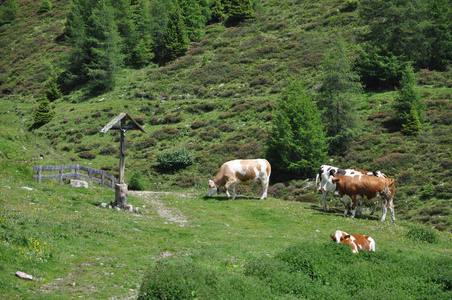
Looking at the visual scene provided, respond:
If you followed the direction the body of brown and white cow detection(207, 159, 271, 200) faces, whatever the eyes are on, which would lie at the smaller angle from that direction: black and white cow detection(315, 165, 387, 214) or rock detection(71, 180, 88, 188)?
the rock

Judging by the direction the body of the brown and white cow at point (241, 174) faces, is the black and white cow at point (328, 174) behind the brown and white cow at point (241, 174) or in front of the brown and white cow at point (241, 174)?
behind

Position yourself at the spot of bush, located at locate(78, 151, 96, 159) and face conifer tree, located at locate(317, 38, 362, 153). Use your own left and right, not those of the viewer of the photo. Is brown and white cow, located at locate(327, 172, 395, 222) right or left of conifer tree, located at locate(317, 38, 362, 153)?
right

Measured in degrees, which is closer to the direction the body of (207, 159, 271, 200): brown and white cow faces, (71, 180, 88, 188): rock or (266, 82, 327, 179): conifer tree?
the rock

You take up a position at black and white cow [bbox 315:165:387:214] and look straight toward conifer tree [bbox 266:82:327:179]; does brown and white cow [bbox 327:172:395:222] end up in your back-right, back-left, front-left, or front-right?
back-right

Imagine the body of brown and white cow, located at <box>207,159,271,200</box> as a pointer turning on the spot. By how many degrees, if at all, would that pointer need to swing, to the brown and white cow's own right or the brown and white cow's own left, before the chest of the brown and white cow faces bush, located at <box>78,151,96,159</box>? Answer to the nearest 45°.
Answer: approximately 45° to the brown and white cow's own right

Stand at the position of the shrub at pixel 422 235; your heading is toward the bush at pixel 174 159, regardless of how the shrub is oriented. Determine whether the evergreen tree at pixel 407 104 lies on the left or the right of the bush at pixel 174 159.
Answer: right

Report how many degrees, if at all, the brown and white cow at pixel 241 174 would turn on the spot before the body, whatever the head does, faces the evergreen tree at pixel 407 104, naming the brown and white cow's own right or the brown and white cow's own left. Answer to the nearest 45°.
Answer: approximately 135° to the brown and white cow's own right

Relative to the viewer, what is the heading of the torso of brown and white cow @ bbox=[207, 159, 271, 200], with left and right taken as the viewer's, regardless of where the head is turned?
facing to the left of the viewer

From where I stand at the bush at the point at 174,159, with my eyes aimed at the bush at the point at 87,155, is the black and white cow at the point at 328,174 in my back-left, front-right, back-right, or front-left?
back-left

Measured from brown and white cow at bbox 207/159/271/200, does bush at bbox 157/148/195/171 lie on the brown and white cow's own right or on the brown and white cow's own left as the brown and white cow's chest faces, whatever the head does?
on the brown and white cow's own right
